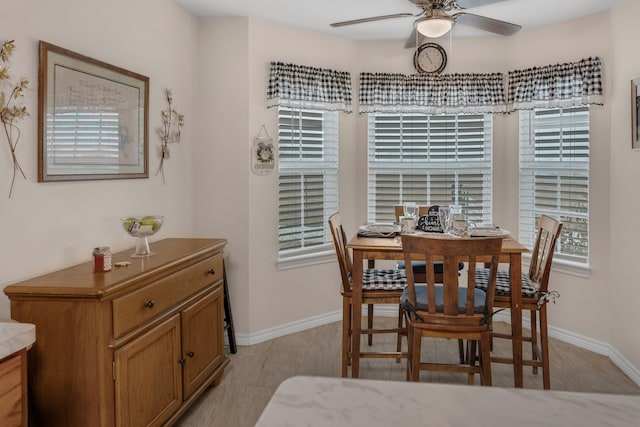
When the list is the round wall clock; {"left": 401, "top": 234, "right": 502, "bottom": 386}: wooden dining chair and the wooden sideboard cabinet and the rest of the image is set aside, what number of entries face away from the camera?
1

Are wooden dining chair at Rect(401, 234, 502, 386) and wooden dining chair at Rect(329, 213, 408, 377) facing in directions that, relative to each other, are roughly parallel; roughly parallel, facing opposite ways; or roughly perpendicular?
roughly perpendicular

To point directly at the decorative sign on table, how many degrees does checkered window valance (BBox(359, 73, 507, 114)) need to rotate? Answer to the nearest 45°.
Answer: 0° — it already faces it

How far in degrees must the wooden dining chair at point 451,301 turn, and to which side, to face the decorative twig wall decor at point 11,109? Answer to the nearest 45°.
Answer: approximately 135° to its left

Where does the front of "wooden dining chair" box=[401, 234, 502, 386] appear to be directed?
away from the camera

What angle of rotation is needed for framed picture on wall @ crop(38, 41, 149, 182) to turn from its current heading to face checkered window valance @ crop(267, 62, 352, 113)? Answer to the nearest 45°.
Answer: approximately 90° to its left

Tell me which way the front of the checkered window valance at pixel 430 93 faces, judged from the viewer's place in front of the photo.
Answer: facing the viewer

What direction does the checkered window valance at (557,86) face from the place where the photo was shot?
facing the viewer and to the left of the viewer

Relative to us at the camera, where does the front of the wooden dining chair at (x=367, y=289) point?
facing to the right of the viewer

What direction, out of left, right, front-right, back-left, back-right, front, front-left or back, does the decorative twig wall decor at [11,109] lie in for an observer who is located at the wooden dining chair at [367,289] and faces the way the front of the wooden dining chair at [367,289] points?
back-right

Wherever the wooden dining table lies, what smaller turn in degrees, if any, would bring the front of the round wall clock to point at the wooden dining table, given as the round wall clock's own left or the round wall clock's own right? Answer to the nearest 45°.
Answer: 0° — it already faces it

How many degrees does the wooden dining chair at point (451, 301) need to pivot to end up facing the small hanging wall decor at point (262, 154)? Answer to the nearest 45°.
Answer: approximately 45° to its left

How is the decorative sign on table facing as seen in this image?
toward the camera
